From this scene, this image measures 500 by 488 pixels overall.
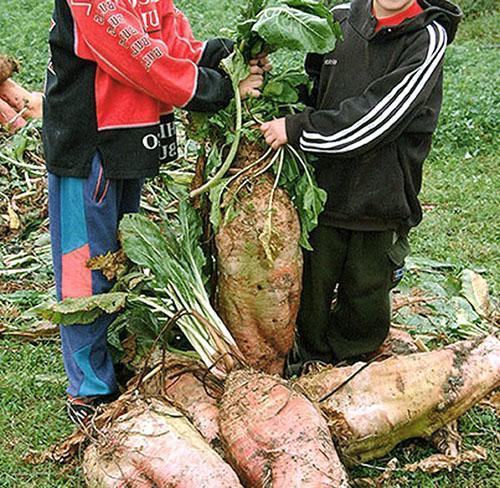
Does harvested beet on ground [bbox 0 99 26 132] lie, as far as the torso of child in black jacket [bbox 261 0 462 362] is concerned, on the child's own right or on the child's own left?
on the child's own right

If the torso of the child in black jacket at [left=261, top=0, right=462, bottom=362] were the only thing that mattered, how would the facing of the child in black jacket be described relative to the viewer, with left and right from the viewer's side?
facing the viewer and to the left of the viewer

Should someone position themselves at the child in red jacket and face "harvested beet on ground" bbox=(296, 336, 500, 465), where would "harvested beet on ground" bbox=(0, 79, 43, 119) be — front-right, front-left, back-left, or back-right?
back-left

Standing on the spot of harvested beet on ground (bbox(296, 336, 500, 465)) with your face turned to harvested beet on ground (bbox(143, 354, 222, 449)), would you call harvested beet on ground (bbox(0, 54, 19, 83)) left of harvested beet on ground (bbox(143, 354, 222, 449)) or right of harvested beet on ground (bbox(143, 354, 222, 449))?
right

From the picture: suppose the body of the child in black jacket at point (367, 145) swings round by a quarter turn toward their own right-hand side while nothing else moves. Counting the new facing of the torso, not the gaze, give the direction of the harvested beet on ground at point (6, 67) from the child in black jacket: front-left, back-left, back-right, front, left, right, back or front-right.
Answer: front

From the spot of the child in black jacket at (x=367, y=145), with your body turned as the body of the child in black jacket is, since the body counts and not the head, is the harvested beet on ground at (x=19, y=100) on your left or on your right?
on your right

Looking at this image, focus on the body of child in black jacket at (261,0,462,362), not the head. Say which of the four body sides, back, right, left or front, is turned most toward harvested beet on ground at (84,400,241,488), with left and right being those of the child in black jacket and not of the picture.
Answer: front
